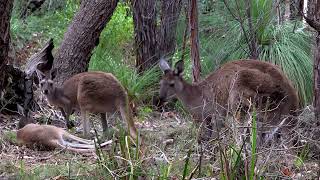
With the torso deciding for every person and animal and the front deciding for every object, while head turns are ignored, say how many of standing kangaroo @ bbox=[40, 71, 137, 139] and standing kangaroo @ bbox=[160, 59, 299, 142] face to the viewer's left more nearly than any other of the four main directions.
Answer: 2

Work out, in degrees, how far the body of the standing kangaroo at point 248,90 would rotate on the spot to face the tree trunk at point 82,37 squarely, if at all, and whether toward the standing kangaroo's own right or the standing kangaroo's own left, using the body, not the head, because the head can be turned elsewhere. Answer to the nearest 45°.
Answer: approximately 45° to the standing kangaroo's own right

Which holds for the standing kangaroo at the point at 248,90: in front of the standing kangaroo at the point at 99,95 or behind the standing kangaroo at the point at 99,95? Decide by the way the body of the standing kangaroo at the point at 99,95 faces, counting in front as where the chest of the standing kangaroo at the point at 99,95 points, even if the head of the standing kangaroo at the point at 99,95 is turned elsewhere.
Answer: behind

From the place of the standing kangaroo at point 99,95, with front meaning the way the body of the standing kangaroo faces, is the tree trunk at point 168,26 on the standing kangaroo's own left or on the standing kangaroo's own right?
on the standing kangaroo's own right

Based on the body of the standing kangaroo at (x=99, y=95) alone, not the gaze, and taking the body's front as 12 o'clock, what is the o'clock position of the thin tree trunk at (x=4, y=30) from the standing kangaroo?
The thin tree trunk is roughly at 1 o'clock from the standing kangaroo.

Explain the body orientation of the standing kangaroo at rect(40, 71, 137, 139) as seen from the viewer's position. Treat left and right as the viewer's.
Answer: facing to the left of the viewer

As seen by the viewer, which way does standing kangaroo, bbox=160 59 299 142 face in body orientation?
to the viewer's left
